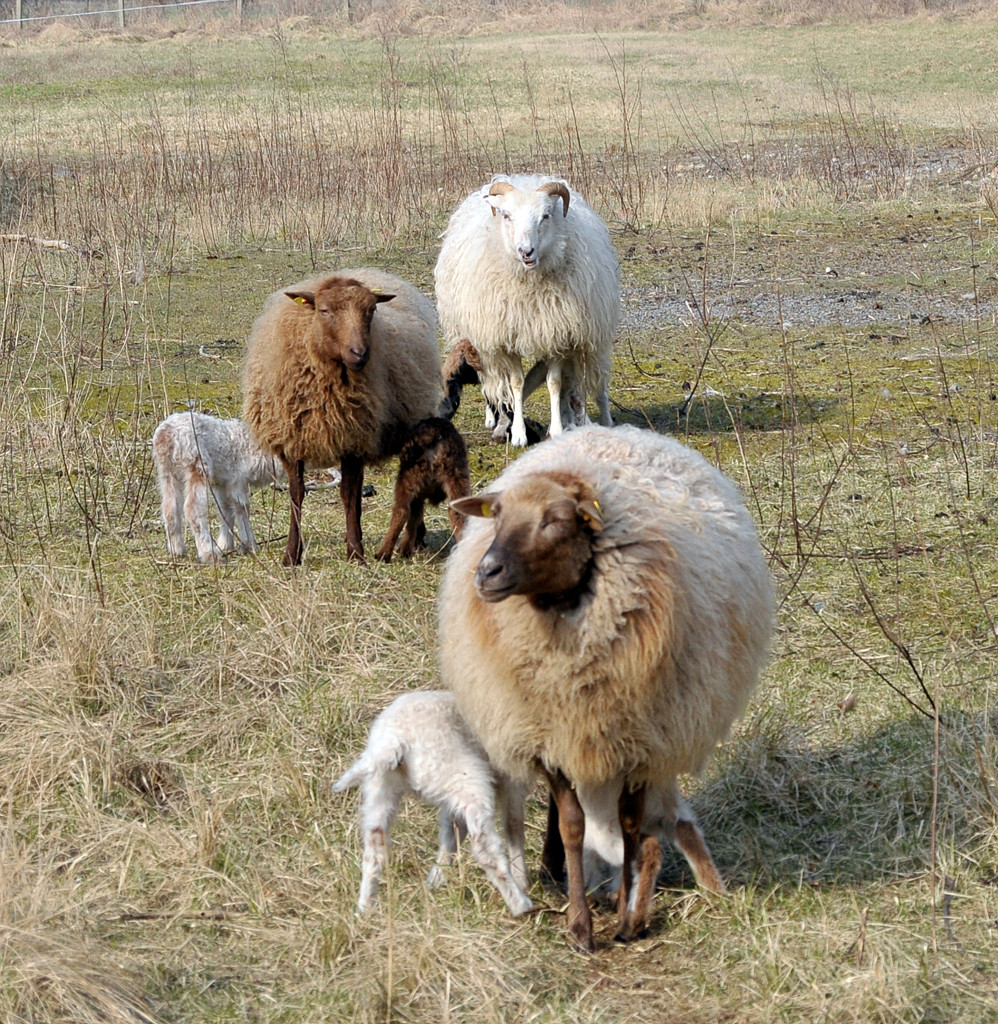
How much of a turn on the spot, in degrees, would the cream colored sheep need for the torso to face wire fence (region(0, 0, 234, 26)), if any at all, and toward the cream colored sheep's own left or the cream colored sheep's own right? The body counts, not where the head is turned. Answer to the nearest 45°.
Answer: approximately 180°

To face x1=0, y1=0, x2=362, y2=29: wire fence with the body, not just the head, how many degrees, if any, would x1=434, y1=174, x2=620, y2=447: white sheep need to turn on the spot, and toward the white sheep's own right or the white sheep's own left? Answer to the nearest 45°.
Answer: approximately 180°

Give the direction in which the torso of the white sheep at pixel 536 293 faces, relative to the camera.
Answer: toward the camera

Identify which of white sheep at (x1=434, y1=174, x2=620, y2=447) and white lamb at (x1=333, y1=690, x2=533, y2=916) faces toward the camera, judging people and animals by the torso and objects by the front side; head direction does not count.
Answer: the white sheep

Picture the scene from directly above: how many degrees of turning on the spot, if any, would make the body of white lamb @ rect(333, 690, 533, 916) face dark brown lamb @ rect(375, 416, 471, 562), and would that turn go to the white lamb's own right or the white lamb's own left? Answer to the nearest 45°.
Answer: approximately 90° to the white lamb's own left

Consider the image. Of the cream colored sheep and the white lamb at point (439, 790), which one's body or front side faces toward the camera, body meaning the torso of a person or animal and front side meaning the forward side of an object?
the cream colored sheep

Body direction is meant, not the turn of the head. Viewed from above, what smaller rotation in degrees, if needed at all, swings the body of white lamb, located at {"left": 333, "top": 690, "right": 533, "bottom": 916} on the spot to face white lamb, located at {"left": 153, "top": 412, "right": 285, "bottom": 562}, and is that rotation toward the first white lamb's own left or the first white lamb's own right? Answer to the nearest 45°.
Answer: approximately 90° to the first white lamb's own left

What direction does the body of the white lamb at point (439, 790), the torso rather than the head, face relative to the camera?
to the viewer's right

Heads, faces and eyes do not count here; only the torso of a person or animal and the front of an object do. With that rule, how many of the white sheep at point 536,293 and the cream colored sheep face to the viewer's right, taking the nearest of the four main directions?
0

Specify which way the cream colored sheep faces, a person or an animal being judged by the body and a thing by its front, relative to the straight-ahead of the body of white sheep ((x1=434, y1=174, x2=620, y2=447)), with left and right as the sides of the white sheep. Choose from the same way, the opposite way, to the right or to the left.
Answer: the same way

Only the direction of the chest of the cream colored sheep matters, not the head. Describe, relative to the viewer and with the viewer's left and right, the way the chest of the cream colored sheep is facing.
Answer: facing the viewer

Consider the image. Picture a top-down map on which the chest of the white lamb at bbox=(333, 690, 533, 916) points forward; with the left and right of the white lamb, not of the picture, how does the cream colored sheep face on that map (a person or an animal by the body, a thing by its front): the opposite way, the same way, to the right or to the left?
to the right

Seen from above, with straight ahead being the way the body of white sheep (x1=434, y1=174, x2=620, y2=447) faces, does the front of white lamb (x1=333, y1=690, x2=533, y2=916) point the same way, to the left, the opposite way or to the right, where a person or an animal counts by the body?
to the left

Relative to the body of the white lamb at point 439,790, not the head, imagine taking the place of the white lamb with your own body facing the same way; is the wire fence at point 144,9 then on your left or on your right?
on your left

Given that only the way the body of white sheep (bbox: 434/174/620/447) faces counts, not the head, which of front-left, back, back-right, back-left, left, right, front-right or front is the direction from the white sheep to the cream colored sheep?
front

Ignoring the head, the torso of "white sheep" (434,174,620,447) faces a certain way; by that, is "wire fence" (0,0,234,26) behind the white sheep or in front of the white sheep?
behind
